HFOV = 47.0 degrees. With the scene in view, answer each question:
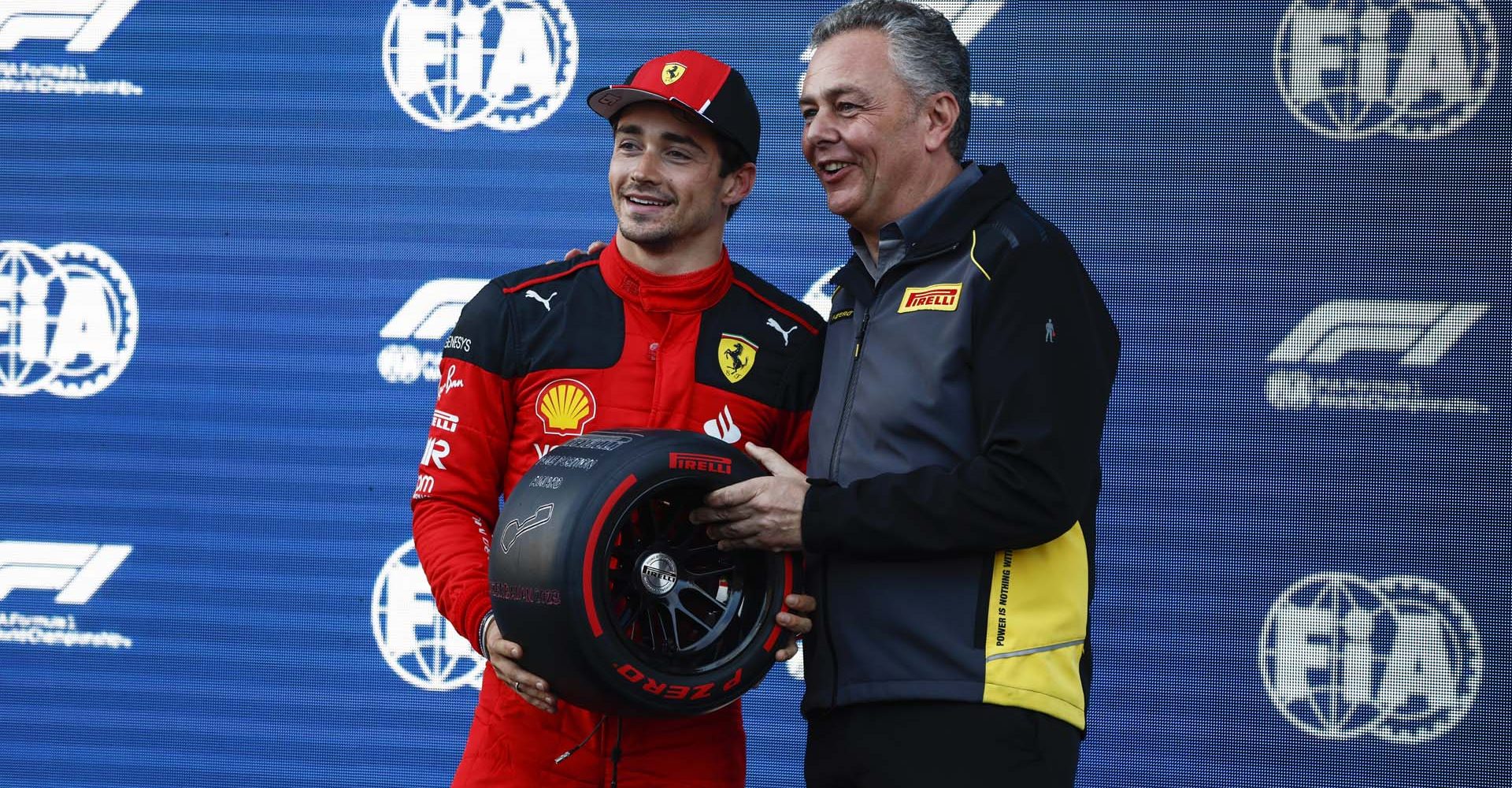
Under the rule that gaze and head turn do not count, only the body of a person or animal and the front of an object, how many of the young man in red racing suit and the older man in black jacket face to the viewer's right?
0

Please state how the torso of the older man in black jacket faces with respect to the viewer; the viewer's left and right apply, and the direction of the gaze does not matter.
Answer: facing the viewer and to the left of the viewer

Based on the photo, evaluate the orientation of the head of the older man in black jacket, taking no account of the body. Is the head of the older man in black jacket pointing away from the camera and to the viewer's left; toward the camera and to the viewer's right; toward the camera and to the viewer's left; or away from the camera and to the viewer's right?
toward the camera and to the viewer's left

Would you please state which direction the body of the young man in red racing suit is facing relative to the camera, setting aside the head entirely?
toward the camera
